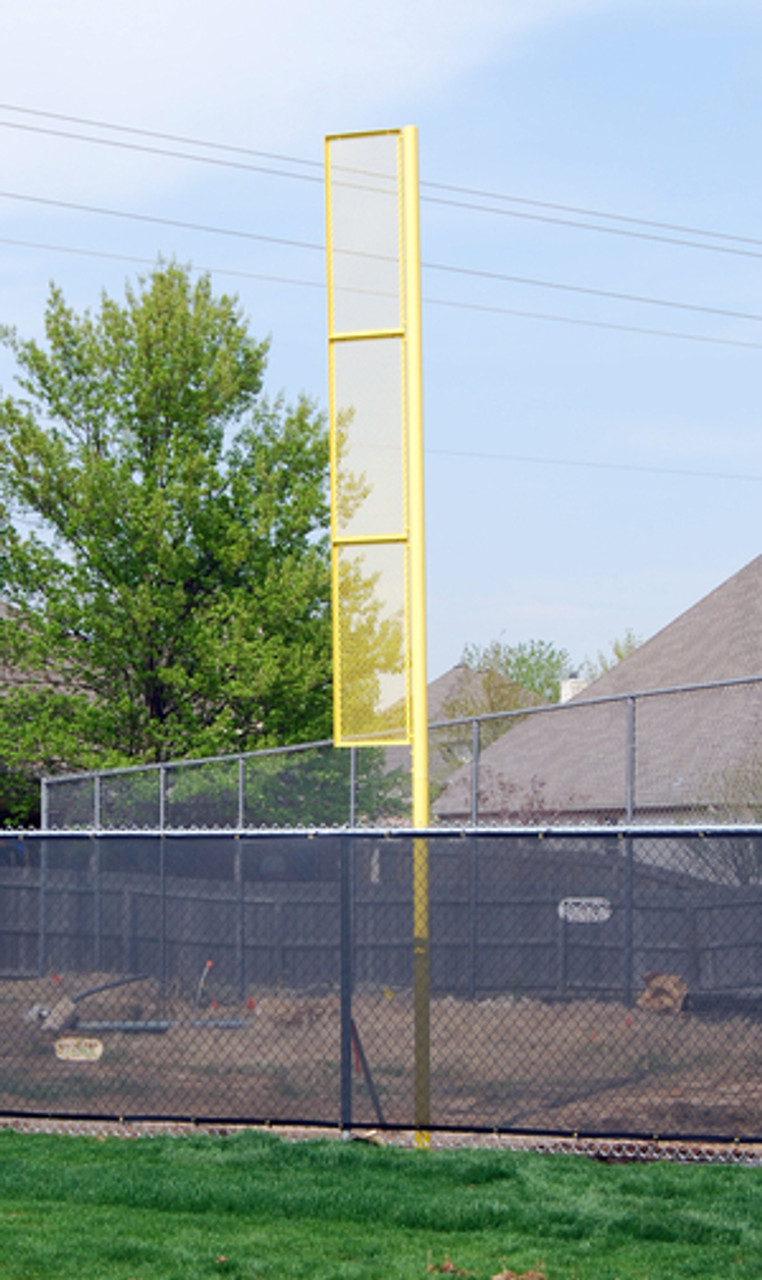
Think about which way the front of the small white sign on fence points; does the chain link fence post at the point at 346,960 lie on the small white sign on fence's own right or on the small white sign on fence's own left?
on the small white sign on fence's own right

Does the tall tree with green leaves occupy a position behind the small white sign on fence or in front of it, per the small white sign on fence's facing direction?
behind

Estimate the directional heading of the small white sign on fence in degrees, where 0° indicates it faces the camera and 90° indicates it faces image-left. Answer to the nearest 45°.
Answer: approximately 0°
